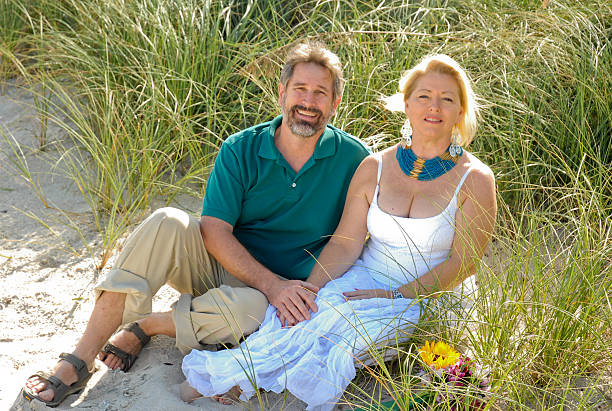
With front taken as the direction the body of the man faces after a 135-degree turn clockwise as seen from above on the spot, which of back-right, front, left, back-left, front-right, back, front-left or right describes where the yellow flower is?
back

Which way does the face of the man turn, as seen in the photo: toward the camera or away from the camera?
toward the camera

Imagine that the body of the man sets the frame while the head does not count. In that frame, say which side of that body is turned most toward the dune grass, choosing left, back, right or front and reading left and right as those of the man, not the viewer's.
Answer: back

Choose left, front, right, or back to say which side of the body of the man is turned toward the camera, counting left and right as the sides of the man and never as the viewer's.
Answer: front

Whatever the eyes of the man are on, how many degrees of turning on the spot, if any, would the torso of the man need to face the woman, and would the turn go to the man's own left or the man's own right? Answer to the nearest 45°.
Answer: approximately 45° to the man's own left

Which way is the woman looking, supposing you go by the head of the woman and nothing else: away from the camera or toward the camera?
toward the camera
